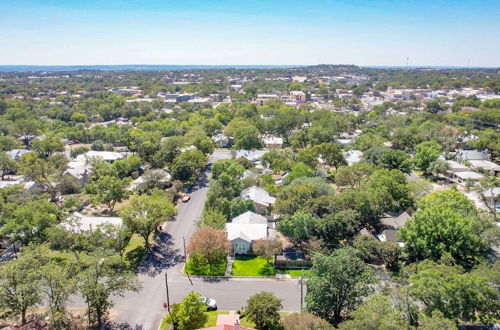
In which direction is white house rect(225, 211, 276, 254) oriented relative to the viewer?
toward the camera

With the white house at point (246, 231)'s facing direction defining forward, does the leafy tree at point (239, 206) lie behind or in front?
behind

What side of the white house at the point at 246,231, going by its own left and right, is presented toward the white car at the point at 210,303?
front

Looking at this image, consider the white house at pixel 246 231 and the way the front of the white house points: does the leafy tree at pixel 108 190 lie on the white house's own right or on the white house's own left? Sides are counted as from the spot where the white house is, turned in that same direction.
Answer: on the white house's own right

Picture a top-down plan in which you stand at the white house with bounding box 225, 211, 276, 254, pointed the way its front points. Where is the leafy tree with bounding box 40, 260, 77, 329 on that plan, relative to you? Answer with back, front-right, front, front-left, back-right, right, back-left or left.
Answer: front-right

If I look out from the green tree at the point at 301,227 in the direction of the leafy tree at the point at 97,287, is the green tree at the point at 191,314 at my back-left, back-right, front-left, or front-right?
front-left

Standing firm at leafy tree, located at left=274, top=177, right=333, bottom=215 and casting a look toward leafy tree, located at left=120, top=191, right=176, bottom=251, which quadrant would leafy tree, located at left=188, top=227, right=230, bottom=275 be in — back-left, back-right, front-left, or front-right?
front-left

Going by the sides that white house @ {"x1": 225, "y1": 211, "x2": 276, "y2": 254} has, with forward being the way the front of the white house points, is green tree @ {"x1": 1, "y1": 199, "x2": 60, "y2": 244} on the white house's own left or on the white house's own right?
on the white house's own right

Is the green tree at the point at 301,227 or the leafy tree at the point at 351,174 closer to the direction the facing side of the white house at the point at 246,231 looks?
the green tree

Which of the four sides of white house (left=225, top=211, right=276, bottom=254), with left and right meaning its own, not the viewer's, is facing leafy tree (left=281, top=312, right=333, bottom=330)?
front

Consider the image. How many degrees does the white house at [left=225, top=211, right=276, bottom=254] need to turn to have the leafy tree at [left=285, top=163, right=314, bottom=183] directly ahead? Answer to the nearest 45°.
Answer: approximately 135° to its left

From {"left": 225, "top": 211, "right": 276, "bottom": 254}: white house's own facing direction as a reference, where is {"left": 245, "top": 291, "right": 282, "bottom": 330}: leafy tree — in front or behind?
in front

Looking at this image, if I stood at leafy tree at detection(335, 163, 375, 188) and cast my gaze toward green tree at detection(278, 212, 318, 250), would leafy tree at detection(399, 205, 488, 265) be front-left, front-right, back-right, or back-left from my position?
front-left

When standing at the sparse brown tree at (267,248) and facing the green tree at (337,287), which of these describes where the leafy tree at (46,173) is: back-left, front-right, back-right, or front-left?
back-right

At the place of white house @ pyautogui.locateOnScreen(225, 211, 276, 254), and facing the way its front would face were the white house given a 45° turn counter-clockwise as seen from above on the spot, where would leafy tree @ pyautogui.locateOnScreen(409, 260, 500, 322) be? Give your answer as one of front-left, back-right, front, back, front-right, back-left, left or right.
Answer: front

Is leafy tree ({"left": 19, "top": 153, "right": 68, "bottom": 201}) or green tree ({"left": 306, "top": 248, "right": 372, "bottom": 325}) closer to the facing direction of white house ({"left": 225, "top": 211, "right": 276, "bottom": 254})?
the green tree
